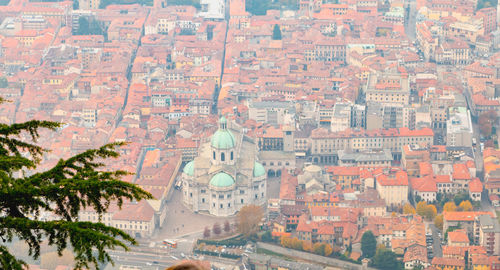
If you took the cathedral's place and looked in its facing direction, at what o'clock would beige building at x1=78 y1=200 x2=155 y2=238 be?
The beige building is roughly at 8 o'clock from the cathedral.

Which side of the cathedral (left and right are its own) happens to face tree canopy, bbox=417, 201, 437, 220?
right

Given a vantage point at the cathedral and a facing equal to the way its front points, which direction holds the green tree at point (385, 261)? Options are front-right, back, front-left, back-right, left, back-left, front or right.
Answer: back-right

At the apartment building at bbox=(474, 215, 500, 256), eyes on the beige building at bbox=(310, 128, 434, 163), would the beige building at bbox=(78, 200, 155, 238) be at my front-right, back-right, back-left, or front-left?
front-left

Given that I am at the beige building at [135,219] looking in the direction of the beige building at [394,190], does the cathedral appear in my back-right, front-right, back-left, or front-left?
front-left
